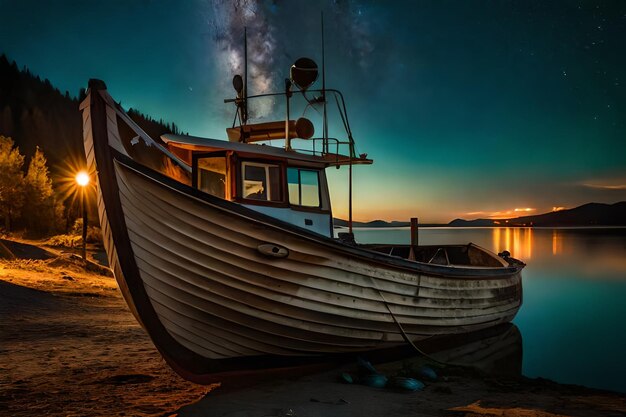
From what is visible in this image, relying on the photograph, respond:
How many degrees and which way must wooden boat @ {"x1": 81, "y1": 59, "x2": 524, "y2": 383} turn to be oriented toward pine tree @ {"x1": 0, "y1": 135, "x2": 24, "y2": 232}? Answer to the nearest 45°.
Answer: approximately 90° to its right

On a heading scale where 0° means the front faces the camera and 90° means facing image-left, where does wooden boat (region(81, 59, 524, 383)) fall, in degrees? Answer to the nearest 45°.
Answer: approximately 45°

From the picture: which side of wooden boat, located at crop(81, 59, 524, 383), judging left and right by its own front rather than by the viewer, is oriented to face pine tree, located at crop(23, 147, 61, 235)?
right
